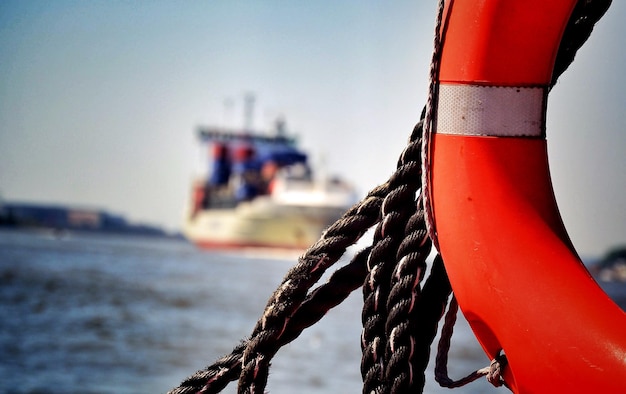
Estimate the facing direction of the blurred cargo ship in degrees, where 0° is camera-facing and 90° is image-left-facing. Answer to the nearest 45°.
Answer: approximately 315°

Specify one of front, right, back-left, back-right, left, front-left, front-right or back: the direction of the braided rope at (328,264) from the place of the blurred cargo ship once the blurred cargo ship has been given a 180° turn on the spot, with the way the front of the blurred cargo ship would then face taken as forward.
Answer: back-left

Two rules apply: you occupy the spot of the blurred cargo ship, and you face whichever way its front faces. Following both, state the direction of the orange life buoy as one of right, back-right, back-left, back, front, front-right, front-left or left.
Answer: front-right

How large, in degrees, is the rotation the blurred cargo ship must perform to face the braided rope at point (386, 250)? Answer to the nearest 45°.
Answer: approximately 45° to its right
